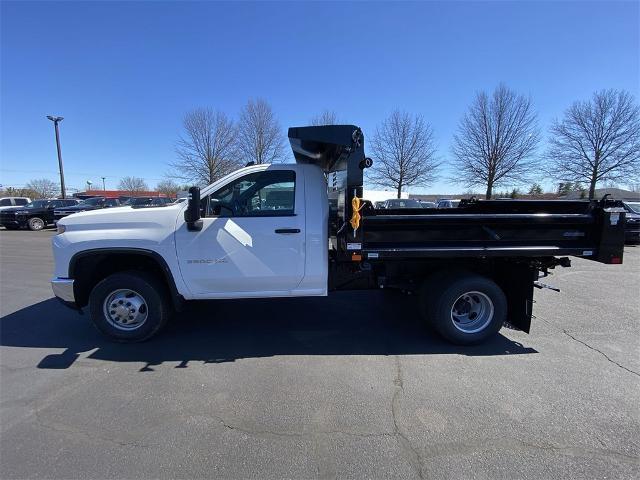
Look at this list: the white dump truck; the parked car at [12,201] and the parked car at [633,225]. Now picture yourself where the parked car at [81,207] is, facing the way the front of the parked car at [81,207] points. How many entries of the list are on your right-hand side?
1

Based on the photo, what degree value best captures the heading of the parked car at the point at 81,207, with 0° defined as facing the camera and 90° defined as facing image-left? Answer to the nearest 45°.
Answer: approximately 45°

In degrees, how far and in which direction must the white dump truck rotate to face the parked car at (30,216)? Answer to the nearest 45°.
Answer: approximately 45° to its right

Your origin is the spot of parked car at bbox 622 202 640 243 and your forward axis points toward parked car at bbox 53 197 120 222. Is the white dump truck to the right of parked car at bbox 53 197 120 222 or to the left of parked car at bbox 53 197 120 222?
left

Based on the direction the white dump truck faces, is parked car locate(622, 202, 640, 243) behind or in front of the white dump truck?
behind

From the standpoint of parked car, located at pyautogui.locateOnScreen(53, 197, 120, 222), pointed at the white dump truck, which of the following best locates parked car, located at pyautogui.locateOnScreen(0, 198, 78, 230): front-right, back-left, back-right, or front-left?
back-right

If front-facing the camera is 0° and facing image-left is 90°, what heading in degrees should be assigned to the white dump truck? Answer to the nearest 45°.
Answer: approximately 90°

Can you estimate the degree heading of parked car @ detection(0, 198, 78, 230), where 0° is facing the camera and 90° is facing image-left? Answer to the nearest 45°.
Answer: approximately 45°
